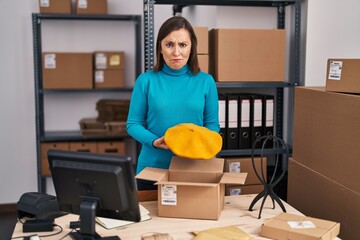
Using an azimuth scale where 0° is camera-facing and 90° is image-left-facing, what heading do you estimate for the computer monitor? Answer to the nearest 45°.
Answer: approximately 225°

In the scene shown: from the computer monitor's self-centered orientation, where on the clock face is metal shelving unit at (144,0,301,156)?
The metal shelving unit is roughly at 12 o'clock from the computer monitor.

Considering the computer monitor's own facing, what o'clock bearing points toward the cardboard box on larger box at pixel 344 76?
The cardboard box on larger box is roughly at 1 o'clock from the computer monitor.

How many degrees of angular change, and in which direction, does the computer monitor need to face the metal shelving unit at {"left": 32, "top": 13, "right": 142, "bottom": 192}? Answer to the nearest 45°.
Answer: approximately 45° to its left

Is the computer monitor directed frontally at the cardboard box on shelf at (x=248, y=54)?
yes

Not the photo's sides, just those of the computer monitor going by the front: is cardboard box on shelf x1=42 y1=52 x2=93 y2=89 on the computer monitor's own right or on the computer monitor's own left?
on the computer monitor's own left
